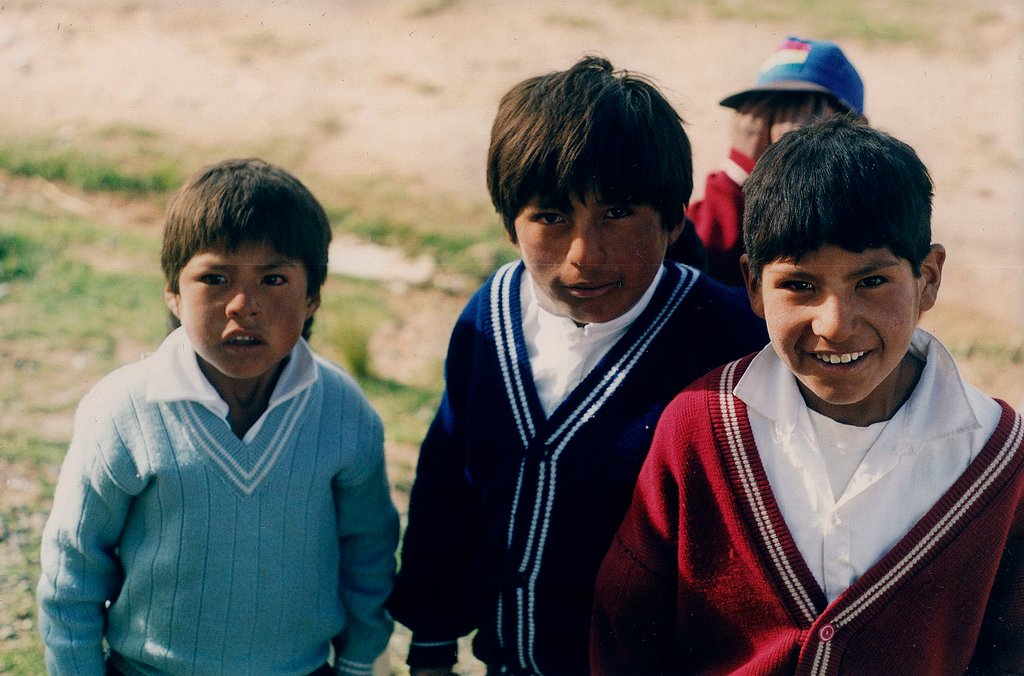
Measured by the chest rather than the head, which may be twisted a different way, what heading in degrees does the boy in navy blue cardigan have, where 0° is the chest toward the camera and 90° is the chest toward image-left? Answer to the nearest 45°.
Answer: approximately 0°

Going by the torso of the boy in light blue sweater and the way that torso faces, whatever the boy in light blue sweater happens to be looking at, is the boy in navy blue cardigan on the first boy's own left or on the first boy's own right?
on the first boy's own left

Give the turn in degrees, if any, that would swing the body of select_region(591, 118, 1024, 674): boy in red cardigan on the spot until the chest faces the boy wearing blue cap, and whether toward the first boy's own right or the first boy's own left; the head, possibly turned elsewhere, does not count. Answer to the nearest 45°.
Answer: approximately 180°

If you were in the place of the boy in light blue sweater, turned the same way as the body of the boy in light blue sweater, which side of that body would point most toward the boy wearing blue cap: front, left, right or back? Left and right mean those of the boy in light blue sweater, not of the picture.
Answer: left
